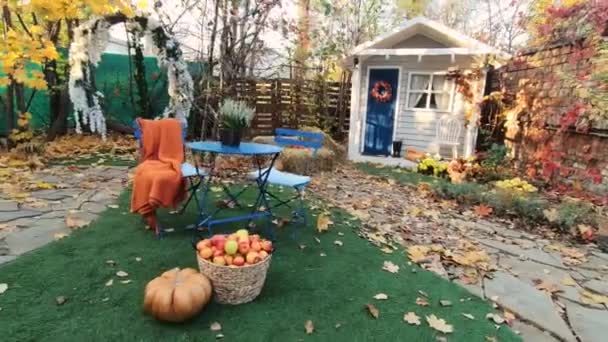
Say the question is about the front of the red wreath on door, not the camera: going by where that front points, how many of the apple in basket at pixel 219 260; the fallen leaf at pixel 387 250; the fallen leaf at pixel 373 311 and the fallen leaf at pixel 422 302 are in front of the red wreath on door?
4

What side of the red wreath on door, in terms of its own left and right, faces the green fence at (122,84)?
right

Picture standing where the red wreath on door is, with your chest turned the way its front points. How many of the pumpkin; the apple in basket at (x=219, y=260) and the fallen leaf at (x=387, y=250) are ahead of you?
3

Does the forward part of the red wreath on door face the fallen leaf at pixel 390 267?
yes

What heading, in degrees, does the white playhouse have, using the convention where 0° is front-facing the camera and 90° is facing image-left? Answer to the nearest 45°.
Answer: approximately 0°

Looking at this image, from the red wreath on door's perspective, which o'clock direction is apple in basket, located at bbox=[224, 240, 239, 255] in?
The apple in basket is roughly at 12 o'clock from the red wreath on door.

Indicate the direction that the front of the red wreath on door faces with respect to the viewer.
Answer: facing the viewer

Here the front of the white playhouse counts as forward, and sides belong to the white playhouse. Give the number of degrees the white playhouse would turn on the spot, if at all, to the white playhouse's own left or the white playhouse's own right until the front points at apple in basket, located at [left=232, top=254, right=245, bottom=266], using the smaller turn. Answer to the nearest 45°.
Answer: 0° — it already faces it

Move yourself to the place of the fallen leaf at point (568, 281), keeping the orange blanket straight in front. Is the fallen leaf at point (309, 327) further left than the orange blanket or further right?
left

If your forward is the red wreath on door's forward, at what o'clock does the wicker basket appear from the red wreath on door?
The wicker basket is roughly at 12 o'clock from the red wreath on door.

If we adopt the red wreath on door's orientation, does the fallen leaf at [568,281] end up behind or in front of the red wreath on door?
in front

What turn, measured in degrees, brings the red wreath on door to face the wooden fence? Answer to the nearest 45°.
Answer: approximately 90° to its right

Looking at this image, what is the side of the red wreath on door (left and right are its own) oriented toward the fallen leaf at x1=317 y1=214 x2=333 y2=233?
front

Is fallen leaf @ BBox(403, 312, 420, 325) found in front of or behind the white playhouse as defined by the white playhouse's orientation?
in front

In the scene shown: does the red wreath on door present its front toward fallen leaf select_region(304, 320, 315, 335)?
yes

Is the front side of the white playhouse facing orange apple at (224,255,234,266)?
yes

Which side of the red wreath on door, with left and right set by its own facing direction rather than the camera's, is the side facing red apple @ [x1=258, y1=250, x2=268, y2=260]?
front

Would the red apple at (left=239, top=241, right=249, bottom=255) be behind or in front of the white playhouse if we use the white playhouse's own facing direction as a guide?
in front
